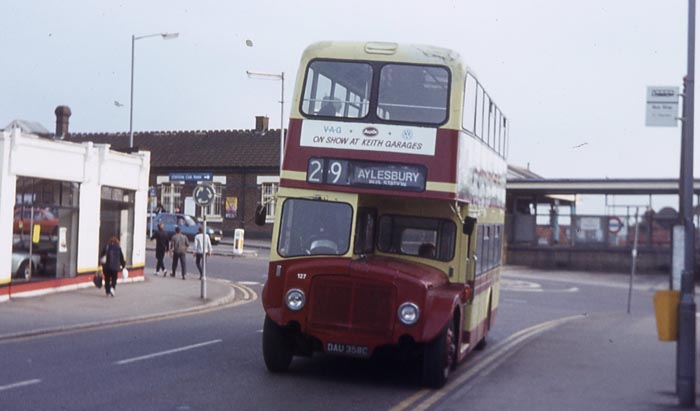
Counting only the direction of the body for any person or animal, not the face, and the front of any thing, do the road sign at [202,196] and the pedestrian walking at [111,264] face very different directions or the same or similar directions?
very different directions

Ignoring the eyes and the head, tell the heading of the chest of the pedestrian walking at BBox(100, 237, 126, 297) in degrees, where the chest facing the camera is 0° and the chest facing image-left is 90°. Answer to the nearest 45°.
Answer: approximately 180°

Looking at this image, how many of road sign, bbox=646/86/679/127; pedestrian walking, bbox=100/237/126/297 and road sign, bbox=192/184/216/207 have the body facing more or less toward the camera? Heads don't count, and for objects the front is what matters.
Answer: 2

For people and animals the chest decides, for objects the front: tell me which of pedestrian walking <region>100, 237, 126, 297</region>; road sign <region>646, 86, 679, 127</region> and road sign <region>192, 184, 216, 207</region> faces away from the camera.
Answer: the pedestrian walking

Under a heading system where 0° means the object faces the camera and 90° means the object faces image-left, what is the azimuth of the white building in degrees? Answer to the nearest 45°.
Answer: approximately 315°

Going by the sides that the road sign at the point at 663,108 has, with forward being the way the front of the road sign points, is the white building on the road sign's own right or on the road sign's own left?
on the road sign's own right

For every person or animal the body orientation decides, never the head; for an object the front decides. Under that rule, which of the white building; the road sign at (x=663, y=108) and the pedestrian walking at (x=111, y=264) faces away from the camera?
the pedestrian walking

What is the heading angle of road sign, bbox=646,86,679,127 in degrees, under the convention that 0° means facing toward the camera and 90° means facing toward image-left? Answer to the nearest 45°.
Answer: approximately 0°

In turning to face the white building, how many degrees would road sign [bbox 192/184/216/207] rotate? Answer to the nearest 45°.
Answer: approximately 90° to its right

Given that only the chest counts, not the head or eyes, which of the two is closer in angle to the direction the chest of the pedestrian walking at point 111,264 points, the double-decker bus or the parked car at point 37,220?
the parked car
